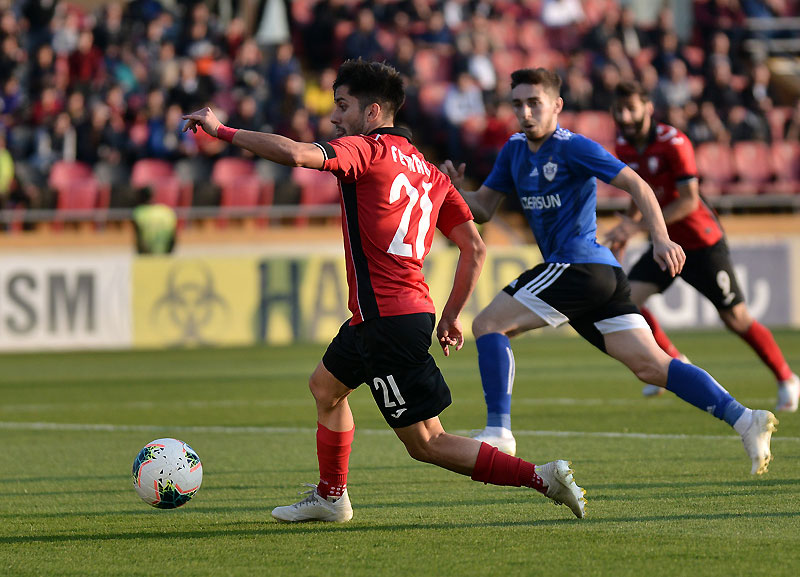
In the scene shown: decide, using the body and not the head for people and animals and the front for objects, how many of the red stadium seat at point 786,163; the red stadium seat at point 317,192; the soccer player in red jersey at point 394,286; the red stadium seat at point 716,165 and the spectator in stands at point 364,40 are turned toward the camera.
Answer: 4

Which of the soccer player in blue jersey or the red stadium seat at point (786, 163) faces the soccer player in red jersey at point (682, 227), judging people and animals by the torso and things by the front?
the red stadium seat

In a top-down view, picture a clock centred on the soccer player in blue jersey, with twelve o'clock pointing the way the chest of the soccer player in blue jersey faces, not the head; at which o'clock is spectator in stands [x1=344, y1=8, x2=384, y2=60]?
The spectator in stands is roughly at 4 o'clock from the soccer player in blue jersey.

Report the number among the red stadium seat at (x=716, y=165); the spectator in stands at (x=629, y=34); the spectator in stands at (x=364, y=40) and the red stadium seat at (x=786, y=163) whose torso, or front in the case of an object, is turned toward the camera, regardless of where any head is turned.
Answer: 4

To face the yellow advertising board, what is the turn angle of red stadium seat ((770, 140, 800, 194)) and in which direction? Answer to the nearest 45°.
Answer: approximately 45° to its right

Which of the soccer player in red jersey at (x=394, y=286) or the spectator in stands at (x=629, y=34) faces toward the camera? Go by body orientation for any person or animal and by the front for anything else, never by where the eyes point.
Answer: the spectator in stands

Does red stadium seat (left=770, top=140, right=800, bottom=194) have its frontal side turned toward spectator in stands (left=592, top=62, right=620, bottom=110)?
no

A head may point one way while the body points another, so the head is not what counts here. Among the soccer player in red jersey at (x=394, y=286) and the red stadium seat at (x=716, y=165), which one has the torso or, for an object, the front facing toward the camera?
the red stadium seat

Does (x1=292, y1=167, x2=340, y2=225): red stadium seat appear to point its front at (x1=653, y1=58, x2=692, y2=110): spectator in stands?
no

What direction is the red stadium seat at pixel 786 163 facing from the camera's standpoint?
toward the camera

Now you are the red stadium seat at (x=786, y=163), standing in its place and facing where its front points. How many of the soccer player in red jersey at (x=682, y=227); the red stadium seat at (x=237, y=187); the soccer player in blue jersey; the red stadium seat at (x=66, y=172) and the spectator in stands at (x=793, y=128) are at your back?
1

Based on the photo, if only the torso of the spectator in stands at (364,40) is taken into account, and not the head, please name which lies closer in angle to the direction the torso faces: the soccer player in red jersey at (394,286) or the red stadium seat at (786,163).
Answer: the soccer player in red jersey

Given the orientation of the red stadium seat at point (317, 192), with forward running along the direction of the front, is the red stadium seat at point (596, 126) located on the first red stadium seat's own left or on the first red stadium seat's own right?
on the first red stadium seat's own left

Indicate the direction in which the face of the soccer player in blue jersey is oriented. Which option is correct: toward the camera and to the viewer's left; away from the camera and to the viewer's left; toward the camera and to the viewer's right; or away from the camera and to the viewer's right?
toward the camera and to the viewer's left

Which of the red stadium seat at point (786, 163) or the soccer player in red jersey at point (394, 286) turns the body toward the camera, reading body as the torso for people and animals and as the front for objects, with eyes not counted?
the red stadium seat

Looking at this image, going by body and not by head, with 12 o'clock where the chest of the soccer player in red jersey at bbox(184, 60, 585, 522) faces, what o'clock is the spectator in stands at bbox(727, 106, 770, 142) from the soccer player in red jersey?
The spectator in stands is roughly at 2 o'clock from the soccer player in red jersey.

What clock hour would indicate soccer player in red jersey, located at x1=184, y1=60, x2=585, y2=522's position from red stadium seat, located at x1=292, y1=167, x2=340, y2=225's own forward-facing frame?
The soccer player in red jersey is roughly at 12 o'clock from the red stadium seat.

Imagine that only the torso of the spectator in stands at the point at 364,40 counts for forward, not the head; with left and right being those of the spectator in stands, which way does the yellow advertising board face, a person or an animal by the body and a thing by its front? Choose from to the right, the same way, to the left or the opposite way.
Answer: the same way

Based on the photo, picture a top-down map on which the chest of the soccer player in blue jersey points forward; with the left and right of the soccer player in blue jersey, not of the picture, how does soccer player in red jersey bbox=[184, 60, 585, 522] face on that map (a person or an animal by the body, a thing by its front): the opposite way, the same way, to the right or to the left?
to the right

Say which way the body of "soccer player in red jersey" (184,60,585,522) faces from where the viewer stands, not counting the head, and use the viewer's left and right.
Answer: facing away from the viewer and to the left of the viewer

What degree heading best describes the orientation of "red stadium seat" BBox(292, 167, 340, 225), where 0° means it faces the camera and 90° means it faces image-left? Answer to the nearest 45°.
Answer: approximately 0°
